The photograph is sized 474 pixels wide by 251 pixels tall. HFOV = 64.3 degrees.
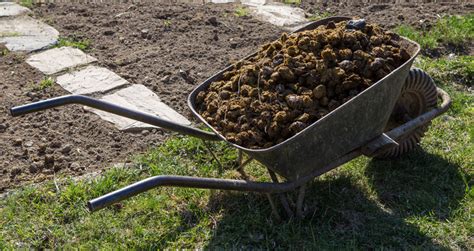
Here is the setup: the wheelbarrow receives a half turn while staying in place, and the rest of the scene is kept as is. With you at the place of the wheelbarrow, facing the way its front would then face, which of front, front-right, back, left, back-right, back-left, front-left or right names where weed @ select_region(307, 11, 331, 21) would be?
back-right

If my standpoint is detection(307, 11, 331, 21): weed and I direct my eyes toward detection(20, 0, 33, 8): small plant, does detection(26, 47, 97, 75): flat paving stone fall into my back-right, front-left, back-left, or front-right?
front-left

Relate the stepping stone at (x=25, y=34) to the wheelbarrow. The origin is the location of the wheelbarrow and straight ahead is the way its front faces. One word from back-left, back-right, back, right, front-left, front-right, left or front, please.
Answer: left

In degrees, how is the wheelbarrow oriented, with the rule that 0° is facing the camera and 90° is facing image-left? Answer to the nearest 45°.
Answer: approximately 225°

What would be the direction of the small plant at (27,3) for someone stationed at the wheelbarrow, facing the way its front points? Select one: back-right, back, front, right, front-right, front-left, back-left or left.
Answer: left

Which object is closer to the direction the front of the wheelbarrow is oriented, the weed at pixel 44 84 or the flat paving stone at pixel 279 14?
the flat paving stone

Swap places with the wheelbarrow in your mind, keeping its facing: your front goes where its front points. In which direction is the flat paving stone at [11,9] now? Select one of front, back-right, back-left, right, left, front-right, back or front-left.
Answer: left

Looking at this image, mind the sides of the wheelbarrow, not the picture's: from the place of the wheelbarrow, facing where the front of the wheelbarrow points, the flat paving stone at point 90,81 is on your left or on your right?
on your left

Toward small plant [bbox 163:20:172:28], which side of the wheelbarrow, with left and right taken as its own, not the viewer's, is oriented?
left

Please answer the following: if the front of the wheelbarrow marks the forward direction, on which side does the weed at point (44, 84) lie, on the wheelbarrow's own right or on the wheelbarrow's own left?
on the wheelbarrow's own left

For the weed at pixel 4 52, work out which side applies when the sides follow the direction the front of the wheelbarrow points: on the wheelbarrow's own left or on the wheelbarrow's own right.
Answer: on the wheelbarrow's own left
